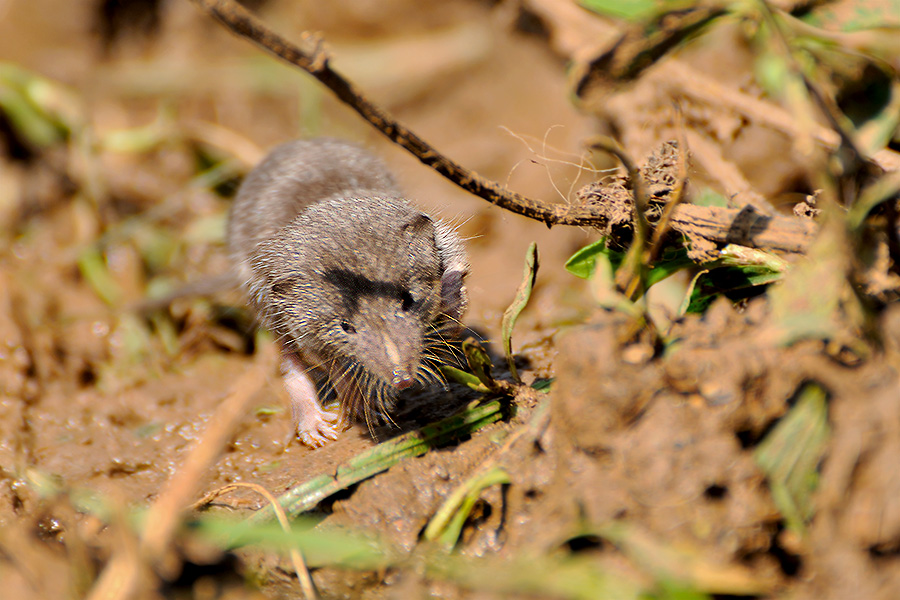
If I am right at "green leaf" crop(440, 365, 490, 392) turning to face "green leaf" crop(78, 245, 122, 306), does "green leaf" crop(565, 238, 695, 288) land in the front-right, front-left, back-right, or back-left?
back-right

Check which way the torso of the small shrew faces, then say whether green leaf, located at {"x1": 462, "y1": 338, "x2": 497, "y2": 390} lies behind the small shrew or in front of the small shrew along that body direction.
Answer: in front

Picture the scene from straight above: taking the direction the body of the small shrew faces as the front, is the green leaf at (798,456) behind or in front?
in front

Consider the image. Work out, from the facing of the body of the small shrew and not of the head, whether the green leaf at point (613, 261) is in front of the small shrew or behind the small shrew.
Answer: in front

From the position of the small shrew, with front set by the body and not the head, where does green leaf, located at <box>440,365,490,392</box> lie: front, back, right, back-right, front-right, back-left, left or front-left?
front

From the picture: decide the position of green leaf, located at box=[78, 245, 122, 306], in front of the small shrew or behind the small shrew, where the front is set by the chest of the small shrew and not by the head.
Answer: behind

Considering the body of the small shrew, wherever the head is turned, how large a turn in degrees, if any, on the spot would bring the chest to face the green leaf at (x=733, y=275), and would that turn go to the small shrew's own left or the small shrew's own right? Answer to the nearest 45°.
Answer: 0° — it already faces it

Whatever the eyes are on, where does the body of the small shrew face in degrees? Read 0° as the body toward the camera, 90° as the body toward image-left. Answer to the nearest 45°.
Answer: approximately 315°
